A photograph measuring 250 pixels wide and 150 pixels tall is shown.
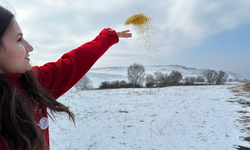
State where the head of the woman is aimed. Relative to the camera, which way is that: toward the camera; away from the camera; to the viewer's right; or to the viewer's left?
to the viewer's right

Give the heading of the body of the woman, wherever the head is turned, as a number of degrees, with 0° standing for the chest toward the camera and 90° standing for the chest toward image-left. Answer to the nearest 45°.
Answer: approximately 270°

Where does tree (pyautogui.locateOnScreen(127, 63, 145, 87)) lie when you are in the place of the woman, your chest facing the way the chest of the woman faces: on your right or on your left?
on your left
